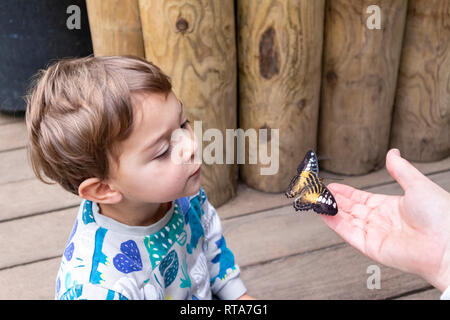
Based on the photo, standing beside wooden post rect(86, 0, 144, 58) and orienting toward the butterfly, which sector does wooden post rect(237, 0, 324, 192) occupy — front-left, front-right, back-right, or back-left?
front-left

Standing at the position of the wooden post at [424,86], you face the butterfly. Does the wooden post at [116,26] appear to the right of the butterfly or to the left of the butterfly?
right

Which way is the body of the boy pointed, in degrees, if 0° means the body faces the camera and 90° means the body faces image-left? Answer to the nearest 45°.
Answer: approximately 315°

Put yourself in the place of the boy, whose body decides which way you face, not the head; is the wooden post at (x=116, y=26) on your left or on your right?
on your left

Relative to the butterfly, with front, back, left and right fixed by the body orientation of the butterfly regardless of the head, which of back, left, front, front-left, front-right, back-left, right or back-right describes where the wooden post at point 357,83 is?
front-left

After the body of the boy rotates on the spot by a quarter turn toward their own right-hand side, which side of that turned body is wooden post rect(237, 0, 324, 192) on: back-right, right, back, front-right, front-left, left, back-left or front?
back

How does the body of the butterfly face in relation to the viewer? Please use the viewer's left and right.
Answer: facing away from the viewer and to the right of the viewer

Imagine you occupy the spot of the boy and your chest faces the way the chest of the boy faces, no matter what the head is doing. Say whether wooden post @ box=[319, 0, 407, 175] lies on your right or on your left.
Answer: on your left

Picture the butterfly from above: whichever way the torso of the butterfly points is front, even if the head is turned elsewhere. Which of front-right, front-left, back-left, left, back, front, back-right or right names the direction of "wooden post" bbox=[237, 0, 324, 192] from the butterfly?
front-left

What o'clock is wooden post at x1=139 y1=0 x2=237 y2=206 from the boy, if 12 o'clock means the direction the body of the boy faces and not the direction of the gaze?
The wooden post is roughly at 8 o'clock from the boy.

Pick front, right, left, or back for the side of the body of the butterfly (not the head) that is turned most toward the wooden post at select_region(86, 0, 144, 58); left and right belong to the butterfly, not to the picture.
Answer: left

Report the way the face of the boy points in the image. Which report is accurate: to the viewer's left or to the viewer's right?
to the viewer's right
